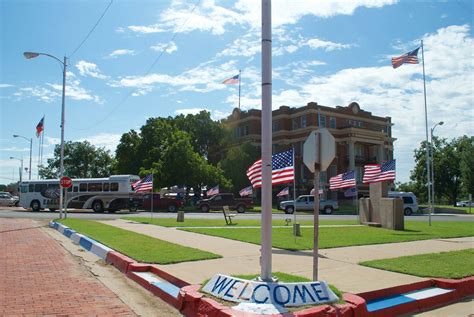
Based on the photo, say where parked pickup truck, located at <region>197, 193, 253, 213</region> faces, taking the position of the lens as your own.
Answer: facing to the left of the viewer

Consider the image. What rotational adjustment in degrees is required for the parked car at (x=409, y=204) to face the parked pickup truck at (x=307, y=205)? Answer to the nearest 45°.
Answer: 0° — it already faces it

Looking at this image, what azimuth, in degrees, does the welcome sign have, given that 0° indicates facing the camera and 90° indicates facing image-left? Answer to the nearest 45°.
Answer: approximately 0°

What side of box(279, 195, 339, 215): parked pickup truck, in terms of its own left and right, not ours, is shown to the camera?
left

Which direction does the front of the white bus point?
to the viewer's left

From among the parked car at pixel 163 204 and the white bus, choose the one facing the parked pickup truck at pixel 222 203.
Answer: the parked car at pixel 163 204

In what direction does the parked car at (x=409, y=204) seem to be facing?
to the viewer's left
